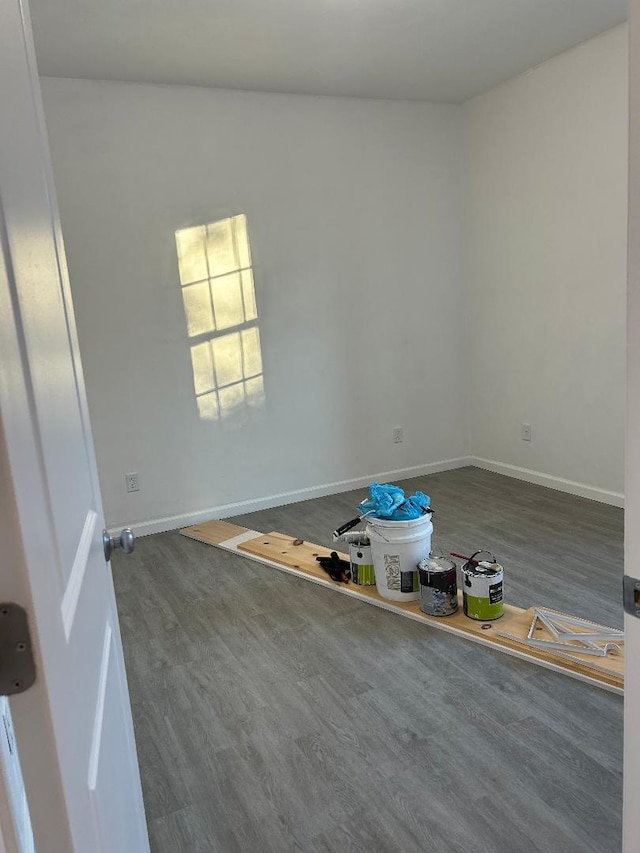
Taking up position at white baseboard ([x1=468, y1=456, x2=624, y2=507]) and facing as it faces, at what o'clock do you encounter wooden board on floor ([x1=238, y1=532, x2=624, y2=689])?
The wooden board on floor is roughly at 11 o'clock from the white baseboard.

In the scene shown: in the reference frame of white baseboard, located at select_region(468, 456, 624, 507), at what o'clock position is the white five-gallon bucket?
The white five-gallon bucket is roughly at 11 o'clock from the white baseboard.

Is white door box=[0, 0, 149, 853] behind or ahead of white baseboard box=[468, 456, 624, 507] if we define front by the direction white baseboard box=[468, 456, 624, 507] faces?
ahead

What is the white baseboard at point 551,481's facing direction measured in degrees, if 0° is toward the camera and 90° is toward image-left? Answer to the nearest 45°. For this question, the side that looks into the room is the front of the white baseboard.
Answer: approximately 45°

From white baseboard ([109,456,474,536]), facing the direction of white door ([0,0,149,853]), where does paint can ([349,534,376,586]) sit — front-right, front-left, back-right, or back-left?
front-left

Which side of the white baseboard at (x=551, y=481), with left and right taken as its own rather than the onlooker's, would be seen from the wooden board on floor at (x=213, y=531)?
front

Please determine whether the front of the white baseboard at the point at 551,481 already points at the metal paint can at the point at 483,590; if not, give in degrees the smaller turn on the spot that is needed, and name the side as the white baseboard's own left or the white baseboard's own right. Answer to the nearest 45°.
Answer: approximately 45° to the white baseboard's own left

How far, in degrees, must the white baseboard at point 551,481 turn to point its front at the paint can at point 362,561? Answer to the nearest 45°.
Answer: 0° — it already faces it
